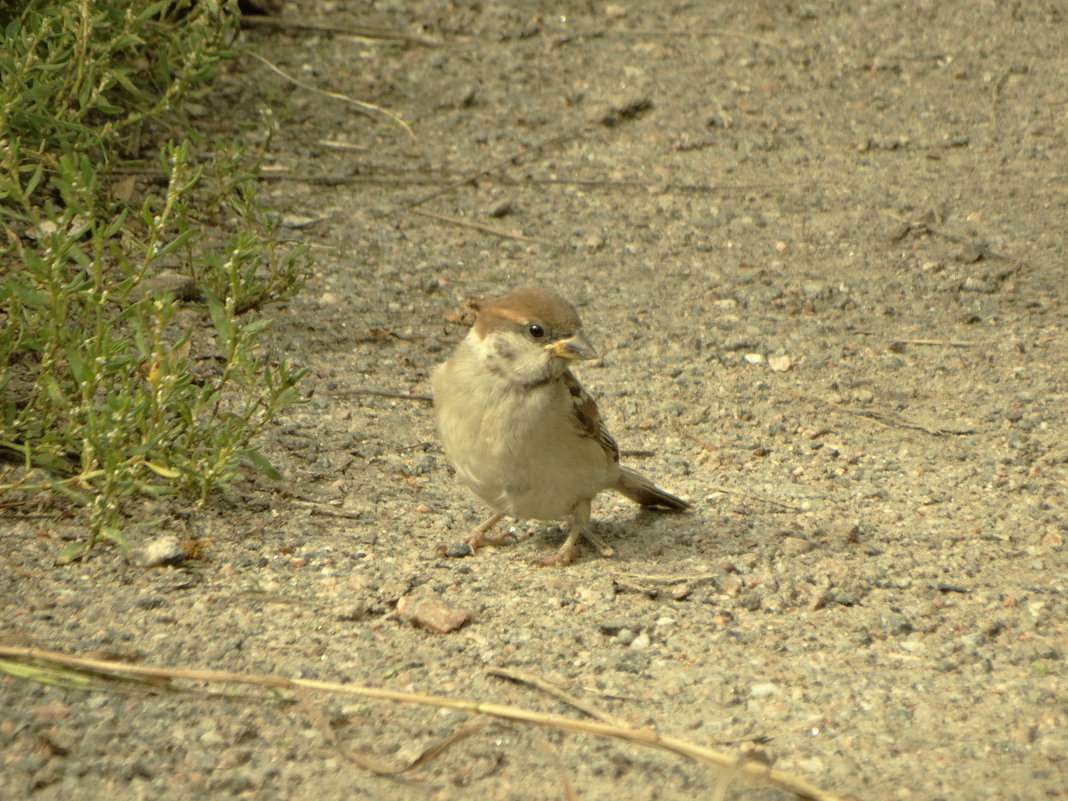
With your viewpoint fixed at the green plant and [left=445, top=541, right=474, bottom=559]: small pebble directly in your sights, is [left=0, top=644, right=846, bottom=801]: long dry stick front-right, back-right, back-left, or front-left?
front-right

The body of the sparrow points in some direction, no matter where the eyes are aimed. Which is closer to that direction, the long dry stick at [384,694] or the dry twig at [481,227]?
the long dry stick

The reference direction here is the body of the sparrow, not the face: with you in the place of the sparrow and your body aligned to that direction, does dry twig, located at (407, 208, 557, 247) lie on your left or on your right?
on your right

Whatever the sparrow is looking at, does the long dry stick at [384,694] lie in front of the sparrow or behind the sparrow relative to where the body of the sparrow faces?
in front

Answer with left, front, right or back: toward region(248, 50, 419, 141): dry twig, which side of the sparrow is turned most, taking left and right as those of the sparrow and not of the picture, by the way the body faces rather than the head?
right

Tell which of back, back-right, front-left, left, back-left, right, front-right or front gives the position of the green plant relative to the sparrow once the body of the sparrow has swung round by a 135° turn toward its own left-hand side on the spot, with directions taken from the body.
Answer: back

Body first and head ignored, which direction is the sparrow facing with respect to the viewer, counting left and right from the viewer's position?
facing the viewer and to the left of the viewer

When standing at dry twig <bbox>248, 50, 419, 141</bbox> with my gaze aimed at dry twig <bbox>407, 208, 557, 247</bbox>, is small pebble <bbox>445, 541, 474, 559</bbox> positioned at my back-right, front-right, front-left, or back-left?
front-right
